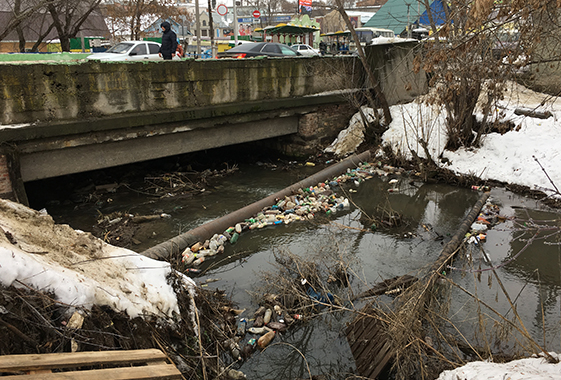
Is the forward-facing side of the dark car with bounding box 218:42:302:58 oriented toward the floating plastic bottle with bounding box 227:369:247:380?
no

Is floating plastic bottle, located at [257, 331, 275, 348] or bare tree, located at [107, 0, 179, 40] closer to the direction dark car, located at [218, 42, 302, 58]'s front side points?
the bare tree

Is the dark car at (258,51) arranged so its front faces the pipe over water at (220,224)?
no

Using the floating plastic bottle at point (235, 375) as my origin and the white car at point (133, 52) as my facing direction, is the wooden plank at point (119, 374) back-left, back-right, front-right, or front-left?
back-left

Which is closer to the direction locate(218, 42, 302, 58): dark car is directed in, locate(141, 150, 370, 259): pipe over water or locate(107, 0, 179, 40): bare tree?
the bare tree
